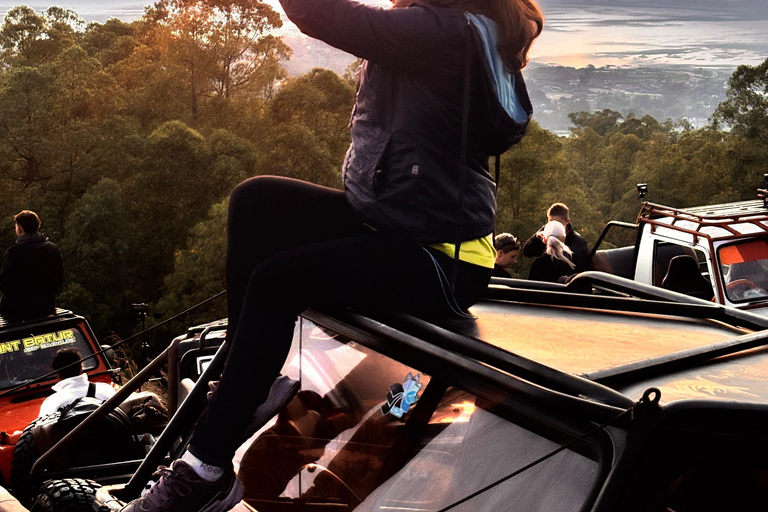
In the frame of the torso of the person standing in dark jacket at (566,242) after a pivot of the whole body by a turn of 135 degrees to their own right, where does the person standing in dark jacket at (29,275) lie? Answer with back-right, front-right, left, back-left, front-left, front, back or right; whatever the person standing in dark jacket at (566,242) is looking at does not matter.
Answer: back-right

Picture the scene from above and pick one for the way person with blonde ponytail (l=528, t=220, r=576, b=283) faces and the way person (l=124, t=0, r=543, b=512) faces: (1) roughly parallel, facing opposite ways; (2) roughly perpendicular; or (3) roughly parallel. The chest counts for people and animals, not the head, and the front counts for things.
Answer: roughly perpendicular

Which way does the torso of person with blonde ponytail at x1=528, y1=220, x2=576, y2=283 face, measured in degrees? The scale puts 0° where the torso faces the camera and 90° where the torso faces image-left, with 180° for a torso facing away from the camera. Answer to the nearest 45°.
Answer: approximately 180°

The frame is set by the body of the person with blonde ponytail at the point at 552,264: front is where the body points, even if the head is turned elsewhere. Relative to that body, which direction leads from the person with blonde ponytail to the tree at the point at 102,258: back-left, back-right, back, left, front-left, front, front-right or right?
front-left

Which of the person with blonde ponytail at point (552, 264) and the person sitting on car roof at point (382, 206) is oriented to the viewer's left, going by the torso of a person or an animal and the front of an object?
the person sitting on car roof

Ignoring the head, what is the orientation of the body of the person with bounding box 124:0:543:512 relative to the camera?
to the viewer's left
